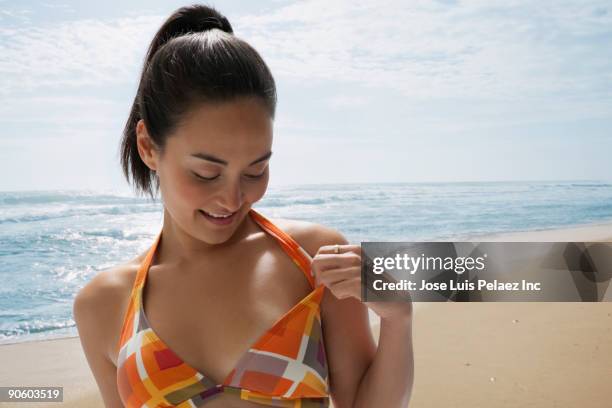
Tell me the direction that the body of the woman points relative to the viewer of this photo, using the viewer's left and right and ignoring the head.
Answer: facing the viewer
